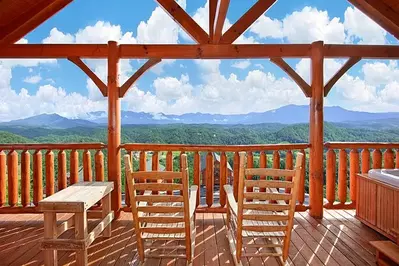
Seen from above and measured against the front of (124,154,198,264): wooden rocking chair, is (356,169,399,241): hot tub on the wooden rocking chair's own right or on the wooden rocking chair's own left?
on the wooden rocking chair's own right

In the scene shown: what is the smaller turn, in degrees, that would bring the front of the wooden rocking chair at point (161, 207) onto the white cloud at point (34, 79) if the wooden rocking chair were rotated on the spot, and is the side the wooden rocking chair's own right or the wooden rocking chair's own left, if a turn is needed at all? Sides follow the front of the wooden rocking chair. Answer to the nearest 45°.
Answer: approximately 45° to the wooden rocking chair's own left

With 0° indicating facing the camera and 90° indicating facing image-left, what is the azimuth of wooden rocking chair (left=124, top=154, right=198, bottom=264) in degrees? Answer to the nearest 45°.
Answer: approximately 180°

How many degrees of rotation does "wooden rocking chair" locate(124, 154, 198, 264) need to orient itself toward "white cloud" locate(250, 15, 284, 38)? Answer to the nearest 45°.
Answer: approximately 45° to its right

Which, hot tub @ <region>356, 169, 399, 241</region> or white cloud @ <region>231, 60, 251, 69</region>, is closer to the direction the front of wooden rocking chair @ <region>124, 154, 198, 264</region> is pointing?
the white cloud

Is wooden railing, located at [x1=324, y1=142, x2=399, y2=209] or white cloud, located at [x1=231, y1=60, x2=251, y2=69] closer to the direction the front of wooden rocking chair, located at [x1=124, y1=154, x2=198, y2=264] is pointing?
the white cloud

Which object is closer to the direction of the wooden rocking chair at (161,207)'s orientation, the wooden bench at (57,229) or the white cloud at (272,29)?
the white cloud
